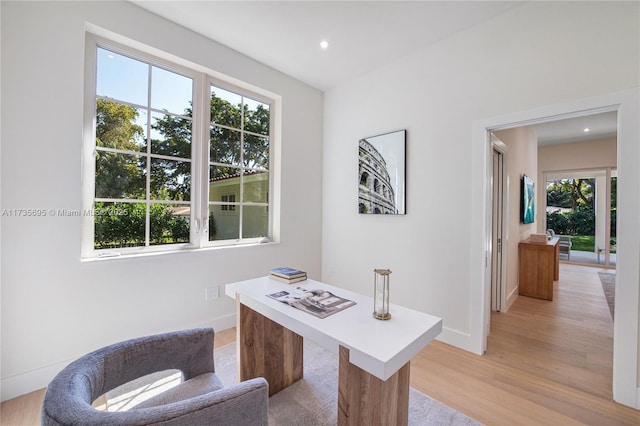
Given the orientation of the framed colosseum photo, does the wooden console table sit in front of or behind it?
behind

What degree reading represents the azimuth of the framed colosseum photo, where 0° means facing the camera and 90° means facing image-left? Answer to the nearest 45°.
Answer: approximately 45°

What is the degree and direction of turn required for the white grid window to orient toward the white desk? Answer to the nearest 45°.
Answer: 0° — it already faces it

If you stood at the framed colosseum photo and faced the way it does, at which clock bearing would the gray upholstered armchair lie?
The gray upholstered armchair is roughly at 11 o'clock from the framed colosseum photo.

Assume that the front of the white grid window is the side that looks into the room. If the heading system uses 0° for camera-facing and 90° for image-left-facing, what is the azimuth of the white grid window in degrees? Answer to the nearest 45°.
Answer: approximately 315°

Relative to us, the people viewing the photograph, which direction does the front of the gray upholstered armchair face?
facing away from the viewer and to the right of the viewer
